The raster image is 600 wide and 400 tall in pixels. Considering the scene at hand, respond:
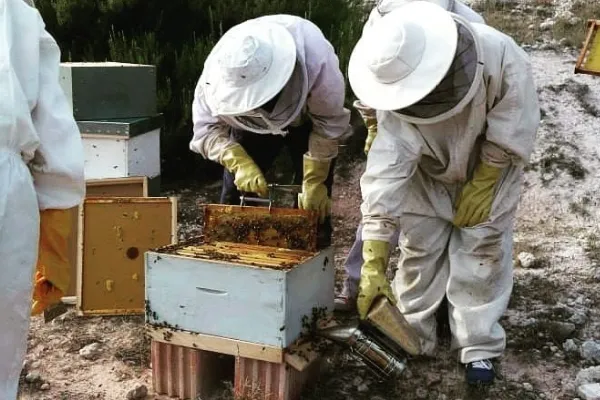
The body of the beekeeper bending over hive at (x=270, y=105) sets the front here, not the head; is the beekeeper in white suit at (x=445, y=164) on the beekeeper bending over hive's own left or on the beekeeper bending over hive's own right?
on the beekeeper bending over hive's own left

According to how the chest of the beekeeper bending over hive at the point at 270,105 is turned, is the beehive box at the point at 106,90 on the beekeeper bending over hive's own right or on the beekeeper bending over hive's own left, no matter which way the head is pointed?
on the beekeeper bending over hive's own right

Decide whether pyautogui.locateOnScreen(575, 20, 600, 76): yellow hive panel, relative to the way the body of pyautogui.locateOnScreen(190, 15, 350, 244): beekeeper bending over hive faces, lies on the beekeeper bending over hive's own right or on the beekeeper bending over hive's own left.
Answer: on the beekeeper bending over hive's own left

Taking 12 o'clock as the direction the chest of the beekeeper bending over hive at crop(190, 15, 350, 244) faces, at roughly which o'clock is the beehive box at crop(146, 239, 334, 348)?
The beehive box is roughly at 12 o'clock from the beekeeper bending over hive.

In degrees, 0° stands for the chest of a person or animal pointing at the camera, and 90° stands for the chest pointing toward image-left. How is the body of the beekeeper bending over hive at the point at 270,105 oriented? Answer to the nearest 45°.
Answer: approximately 0°

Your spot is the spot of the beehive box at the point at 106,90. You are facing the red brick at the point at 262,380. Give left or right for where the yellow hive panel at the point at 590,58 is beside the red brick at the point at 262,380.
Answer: left
